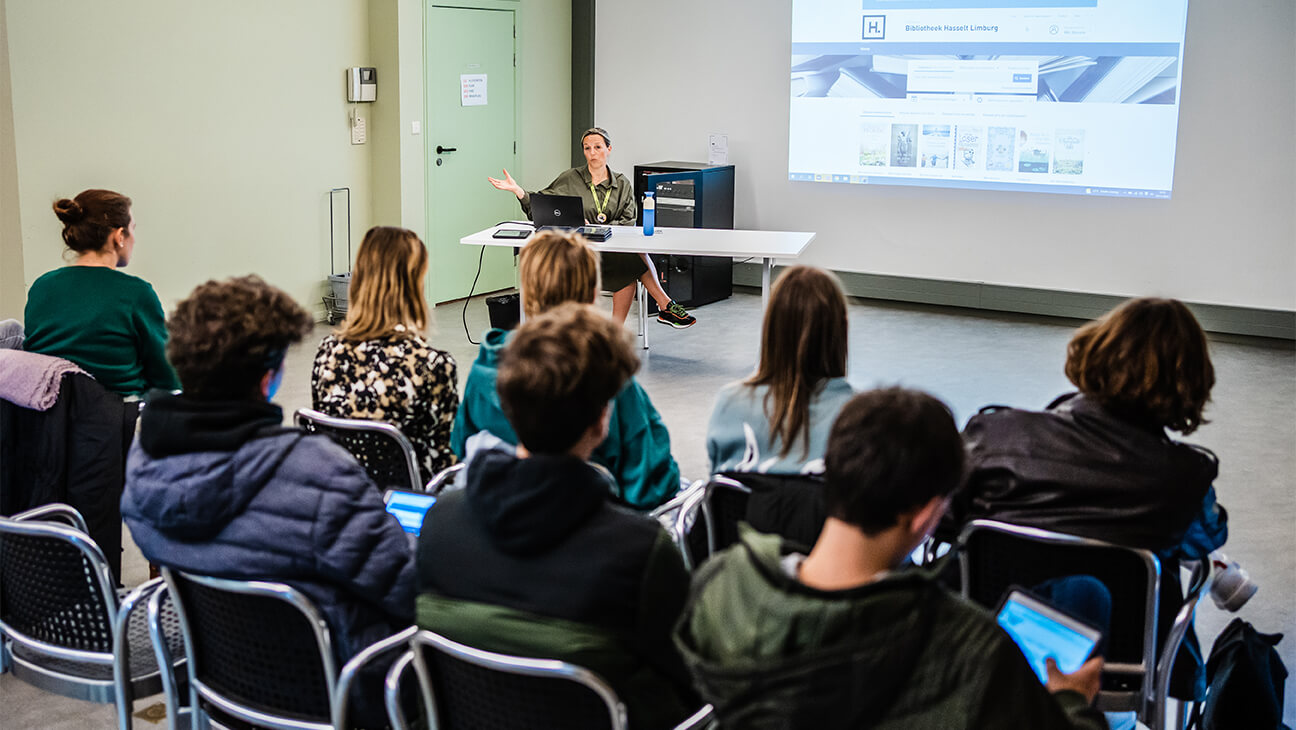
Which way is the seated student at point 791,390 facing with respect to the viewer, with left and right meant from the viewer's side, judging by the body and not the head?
facing away from the viewer

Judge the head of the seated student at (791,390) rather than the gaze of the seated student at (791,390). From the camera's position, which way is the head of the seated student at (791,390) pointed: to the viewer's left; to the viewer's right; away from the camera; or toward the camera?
away from the camera

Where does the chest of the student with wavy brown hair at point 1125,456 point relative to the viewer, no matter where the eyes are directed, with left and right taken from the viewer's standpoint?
facing away from the viewer

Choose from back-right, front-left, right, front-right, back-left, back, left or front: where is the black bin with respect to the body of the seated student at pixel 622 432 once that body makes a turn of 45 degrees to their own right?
front-left

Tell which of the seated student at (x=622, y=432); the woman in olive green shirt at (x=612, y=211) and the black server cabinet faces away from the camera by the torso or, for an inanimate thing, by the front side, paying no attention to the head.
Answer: the seated student

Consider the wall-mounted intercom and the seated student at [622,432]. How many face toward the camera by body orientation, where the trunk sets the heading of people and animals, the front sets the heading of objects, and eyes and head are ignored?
1

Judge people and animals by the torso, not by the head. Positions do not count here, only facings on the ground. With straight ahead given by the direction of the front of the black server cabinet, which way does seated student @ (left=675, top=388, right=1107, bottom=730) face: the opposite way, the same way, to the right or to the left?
the opposite way

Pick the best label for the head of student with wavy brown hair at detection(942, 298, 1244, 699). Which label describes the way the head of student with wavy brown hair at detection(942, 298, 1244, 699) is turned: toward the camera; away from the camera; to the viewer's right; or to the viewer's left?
away from the camera

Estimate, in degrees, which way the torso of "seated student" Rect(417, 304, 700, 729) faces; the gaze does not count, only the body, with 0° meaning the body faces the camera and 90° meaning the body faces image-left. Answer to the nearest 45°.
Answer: approximately 180°

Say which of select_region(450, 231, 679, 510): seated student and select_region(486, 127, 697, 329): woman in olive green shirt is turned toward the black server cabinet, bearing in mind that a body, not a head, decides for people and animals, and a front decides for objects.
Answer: the seated student

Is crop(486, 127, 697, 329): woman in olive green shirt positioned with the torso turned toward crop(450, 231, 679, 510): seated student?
yes

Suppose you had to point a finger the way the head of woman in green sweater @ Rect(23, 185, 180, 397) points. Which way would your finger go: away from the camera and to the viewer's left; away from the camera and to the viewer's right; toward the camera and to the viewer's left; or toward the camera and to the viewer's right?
away from the camera and to the viewer's right

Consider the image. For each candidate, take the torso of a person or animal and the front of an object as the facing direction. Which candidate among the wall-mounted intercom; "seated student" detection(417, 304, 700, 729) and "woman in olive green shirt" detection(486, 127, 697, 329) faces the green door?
the seated student

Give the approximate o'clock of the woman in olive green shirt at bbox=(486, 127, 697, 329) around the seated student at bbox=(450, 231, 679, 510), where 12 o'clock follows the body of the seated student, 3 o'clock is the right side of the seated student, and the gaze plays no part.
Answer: The woman in olive green shirt is roughly at 12 o'clock from the seated student.

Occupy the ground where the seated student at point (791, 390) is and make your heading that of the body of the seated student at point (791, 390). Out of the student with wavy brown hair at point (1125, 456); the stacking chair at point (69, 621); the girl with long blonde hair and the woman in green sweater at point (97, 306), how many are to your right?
1

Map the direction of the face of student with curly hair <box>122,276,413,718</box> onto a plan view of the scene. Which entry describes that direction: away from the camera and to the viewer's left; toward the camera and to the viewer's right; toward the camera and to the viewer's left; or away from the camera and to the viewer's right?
away from the camera and to the viewer's right

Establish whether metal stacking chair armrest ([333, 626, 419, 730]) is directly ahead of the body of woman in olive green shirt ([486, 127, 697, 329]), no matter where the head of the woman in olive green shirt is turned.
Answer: yes

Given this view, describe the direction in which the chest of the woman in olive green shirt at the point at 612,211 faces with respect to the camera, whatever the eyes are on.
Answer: toward the camera

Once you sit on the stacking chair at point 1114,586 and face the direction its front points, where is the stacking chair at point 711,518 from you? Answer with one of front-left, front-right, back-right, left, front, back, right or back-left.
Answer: back-left

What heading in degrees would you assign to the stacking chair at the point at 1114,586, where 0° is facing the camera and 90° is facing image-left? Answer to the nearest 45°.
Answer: approximately 225°
